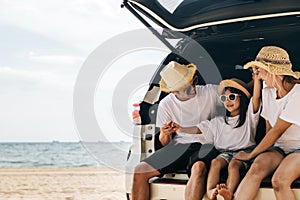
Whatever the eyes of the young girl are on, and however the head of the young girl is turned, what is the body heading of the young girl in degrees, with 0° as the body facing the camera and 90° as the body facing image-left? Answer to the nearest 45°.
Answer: approximately 45°

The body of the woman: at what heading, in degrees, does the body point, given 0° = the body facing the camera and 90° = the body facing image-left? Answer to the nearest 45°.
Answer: approximately 45°
